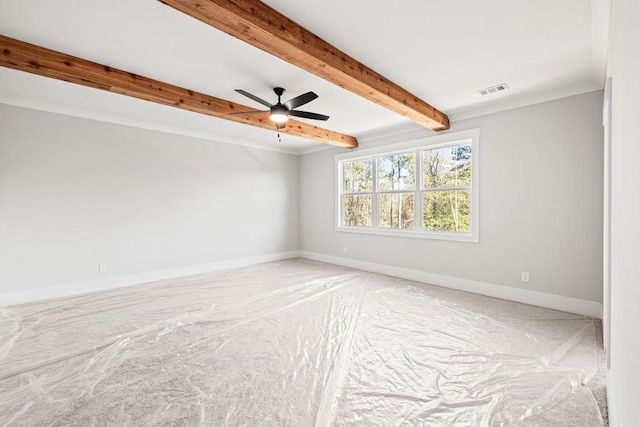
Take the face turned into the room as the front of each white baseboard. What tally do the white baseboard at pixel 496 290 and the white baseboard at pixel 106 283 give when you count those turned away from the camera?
0

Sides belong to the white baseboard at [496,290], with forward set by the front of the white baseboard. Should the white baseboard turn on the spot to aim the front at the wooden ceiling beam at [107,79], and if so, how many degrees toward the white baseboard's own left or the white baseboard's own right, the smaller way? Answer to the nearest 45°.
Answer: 0° — it already faces it

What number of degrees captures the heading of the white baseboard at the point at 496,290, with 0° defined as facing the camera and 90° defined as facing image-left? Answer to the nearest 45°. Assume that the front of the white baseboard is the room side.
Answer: approximately 45°

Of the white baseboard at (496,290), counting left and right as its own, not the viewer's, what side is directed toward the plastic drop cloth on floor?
front

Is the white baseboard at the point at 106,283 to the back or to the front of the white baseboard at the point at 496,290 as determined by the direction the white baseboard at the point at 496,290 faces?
to the front

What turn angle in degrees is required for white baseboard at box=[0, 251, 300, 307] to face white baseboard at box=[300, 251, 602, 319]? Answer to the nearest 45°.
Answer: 0° — it already faces it

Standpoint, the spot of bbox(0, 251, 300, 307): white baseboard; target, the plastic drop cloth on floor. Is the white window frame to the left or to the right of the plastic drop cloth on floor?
left

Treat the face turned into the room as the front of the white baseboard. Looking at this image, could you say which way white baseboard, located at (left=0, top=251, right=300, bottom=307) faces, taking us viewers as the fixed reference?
facing the viewer and to the right of the viewer

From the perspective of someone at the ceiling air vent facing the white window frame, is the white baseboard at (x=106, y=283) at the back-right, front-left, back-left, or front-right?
front-left

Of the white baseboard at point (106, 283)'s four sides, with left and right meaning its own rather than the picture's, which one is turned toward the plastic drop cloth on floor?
front

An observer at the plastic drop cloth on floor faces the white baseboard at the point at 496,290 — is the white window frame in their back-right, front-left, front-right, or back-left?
front-left
